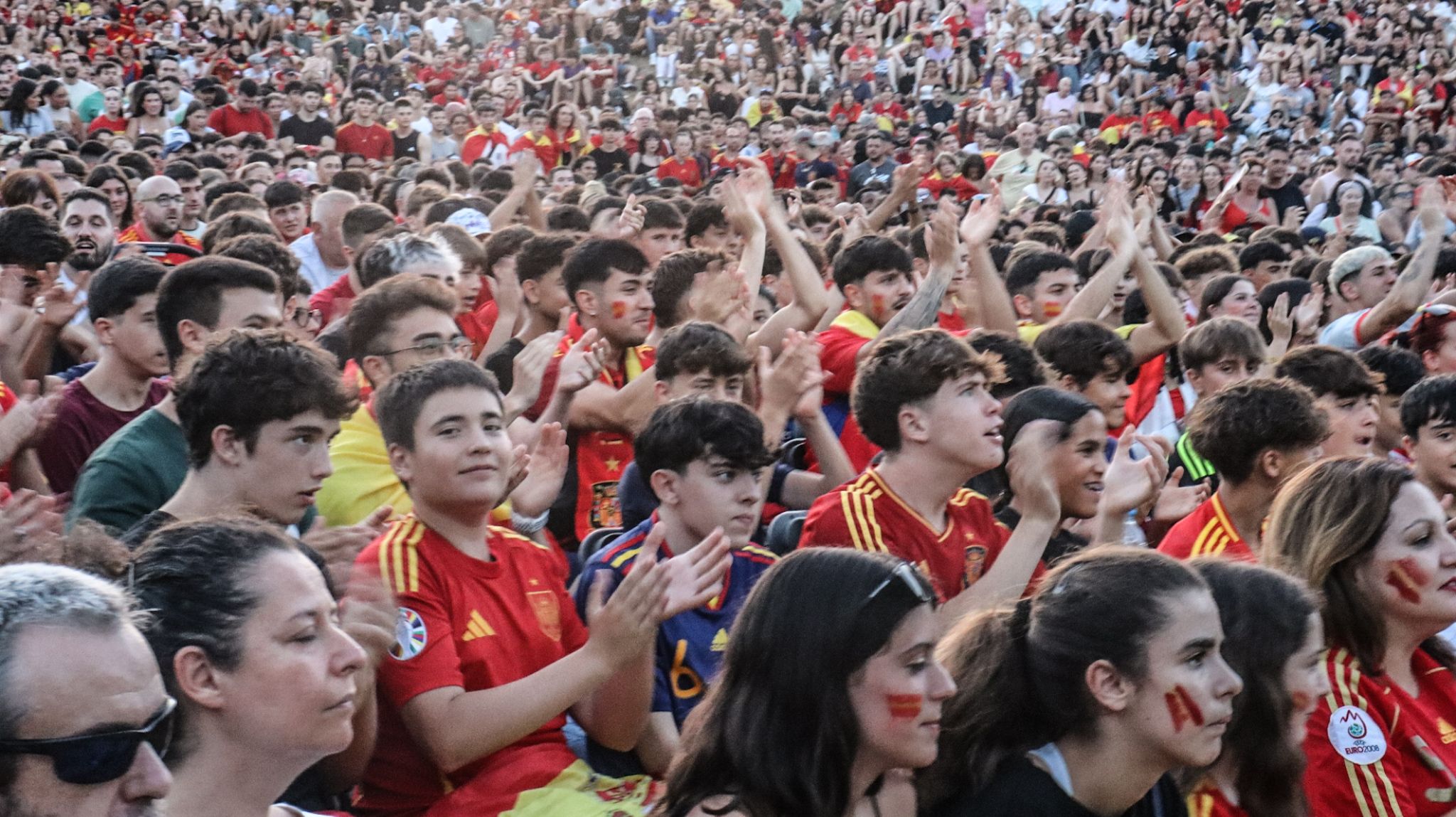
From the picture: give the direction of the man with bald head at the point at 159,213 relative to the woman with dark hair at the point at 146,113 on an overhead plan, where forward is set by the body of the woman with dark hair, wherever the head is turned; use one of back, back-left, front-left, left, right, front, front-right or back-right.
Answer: front-right

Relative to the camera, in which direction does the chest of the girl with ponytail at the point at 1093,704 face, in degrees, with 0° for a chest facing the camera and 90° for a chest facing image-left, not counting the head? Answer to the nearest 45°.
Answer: approximately 270°

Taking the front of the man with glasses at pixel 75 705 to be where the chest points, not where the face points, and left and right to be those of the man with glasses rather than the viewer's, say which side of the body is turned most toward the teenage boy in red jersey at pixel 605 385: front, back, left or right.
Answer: left

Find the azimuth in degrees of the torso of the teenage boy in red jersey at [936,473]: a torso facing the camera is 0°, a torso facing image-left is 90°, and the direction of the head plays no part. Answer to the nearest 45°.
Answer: approximately 315°

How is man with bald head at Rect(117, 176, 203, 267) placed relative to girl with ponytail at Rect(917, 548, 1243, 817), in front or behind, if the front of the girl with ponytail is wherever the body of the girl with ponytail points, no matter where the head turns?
behind

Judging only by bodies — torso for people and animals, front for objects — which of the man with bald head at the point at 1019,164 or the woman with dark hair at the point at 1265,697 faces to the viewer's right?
the woman with dark hair

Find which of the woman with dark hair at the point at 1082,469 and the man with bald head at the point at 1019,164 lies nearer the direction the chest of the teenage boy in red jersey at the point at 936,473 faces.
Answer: the woman with dark hair

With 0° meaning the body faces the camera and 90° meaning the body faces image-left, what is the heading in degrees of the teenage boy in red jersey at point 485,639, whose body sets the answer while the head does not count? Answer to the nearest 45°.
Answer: approximately 315°

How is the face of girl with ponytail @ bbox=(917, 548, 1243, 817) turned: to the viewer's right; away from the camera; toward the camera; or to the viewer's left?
to the viewer's right

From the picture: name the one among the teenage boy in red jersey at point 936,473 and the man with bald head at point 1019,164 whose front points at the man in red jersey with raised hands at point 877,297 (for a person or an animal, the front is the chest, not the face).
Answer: the man with bald head

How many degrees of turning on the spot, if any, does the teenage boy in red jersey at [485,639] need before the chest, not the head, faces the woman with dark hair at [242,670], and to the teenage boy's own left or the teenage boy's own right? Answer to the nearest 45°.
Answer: approximately 90° to the teenage boy's own right

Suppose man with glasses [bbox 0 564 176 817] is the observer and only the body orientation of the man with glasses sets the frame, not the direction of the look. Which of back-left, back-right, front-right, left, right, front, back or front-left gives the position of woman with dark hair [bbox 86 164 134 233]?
back-left

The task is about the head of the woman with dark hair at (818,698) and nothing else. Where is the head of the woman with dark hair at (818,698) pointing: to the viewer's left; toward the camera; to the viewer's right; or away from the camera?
to the viewer's right

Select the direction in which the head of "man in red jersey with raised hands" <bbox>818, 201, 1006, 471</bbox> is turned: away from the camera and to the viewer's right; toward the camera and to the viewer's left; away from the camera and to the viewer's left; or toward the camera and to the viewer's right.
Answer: toward the camera and to the viewer's right

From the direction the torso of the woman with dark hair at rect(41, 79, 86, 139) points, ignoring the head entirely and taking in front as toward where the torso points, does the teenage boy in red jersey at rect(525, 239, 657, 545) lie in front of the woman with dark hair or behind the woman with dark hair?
in front

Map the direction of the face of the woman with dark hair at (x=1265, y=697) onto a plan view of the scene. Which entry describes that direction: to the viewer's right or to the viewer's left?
to the viewer's right
